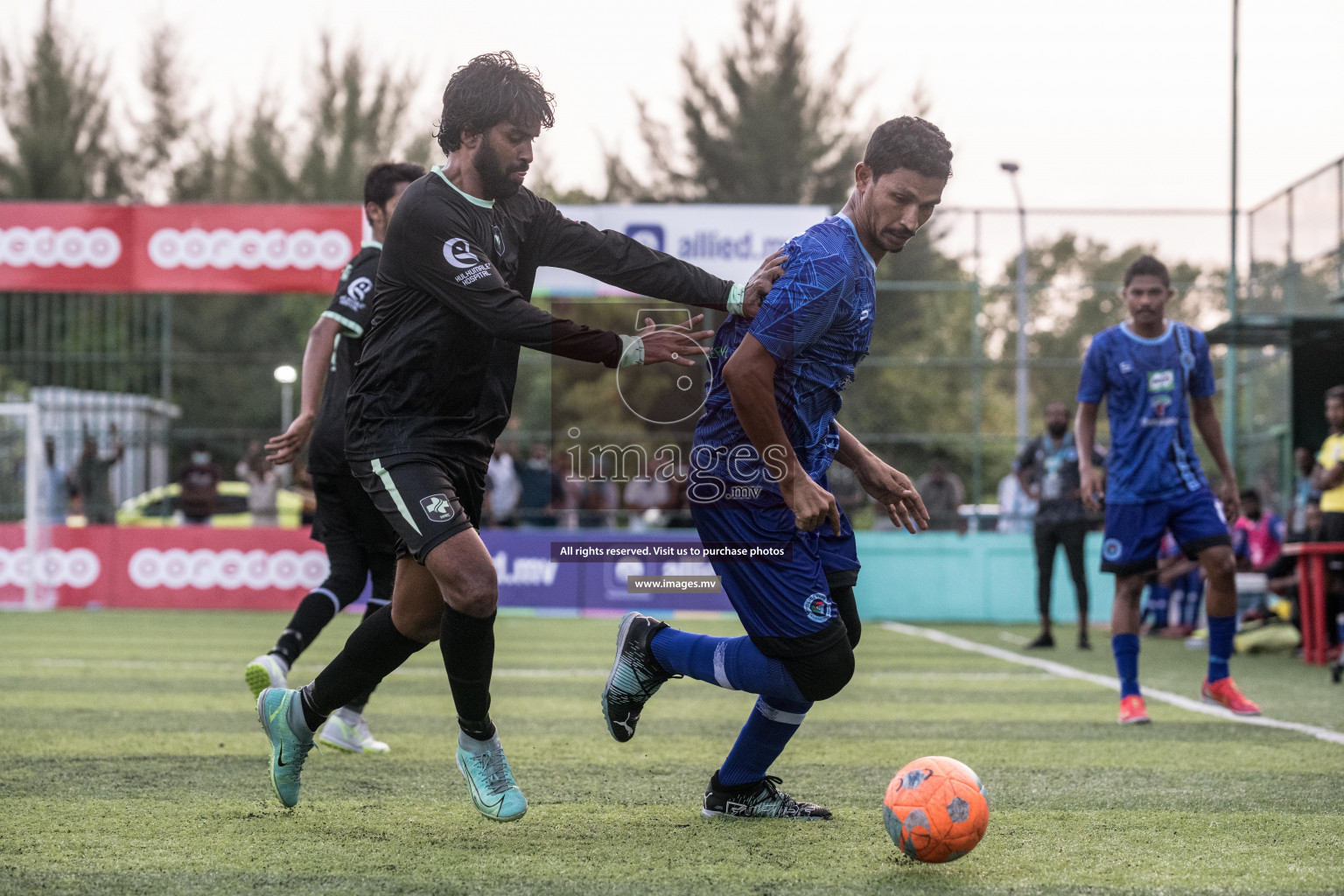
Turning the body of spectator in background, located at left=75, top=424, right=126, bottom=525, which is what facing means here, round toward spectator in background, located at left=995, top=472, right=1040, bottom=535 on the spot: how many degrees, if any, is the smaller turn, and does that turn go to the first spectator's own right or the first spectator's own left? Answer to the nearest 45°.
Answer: approximately 90° to the first spectator's own left

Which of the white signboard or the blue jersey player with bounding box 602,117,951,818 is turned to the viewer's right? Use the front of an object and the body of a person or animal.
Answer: the blue jersey player

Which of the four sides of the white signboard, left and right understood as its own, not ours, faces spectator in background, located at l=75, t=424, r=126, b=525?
right

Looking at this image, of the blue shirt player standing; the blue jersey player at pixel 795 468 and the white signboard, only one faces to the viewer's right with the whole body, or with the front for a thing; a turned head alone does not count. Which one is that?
the blue jersey player

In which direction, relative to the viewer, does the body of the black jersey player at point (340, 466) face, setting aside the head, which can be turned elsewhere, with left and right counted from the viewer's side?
facing to the right of the viewer

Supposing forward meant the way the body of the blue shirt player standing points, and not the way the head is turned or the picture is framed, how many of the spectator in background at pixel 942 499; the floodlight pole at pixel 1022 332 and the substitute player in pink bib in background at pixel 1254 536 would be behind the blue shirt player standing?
3

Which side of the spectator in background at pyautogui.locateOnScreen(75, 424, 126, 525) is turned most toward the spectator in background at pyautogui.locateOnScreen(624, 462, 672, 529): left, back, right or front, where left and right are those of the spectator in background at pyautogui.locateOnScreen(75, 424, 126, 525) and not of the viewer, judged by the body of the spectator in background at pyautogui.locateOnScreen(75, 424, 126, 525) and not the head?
left

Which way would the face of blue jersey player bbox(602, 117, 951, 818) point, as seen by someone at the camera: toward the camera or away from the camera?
toward the camera

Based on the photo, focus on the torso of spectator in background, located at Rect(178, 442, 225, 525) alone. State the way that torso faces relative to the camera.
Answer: toward the camera

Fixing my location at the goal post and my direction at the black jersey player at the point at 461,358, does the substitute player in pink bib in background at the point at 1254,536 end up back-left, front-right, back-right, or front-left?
front-left

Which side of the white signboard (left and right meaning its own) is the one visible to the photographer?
front

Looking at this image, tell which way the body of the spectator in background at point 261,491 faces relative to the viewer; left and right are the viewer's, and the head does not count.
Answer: facing the viewer

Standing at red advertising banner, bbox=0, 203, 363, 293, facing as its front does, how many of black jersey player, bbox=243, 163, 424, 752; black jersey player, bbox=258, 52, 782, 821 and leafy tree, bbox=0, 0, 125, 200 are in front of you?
2

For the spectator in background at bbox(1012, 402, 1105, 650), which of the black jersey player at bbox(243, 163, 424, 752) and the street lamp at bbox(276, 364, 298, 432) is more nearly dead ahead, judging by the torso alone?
the black jersey player
